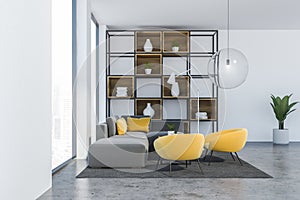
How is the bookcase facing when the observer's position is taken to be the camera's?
facing the viewer

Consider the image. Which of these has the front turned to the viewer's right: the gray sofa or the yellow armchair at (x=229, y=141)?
the gray sofa

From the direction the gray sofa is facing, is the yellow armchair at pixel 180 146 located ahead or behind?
ahead

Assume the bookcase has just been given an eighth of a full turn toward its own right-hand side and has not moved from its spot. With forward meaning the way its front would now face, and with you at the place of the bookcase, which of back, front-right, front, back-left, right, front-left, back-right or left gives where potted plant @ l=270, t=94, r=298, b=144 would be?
back-left

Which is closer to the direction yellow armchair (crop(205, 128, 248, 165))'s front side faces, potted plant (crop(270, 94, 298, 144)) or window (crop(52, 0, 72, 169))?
the window

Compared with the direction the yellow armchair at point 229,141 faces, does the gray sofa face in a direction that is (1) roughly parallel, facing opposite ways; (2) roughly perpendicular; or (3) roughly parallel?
roughly parallel, facing opposite ways

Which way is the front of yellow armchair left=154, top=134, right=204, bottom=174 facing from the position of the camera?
facing away from the viewer and to the left of the viewer

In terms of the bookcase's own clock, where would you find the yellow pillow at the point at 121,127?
The yellow pillow is roughly at 1 o'clock from the bookcase.

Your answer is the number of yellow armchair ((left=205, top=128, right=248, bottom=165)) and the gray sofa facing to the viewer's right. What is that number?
1

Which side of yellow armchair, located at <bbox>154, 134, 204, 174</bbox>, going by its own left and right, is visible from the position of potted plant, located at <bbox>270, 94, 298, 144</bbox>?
right

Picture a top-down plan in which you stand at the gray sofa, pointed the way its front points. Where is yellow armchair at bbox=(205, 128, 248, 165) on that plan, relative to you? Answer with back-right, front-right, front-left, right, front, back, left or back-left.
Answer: front
